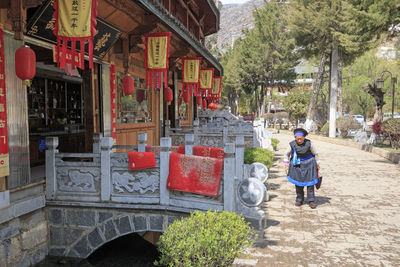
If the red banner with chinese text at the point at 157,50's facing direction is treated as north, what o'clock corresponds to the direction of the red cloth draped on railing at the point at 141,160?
The red cloth draped on railing is roughly at 12 o'clock from the red banner with chinese text.

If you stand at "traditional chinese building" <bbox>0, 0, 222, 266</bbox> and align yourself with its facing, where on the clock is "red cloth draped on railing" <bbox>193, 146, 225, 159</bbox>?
The red cloth draped on railing is roughly at 12 o'clock from the traditional chinese building.

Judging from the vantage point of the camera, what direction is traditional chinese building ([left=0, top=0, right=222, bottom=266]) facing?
facing the viewer and to the right of the viewer

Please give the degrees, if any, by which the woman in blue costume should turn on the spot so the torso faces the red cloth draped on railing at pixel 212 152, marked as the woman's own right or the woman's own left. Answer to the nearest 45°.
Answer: approximately 90° to the woman's own right

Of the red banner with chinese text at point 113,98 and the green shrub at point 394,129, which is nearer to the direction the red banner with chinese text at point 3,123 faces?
the green shrub

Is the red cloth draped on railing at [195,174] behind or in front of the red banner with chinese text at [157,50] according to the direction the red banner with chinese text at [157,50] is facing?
in front

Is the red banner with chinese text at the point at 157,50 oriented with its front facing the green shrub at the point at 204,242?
yes

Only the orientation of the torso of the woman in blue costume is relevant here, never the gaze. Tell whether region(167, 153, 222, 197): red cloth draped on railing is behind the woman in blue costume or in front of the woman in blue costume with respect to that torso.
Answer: in front

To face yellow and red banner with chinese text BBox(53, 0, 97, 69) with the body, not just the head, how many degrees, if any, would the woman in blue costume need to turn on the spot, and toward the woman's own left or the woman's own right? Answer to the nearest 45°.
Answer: approximately 45° to the woman's own right

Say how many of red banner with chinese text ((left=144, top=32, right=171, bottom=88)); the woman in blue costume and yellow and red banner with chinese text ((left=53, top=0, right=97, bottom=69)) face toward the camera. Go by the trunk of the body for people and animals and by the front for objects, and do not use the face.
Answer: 3
